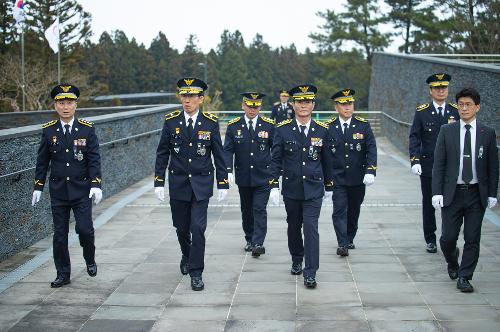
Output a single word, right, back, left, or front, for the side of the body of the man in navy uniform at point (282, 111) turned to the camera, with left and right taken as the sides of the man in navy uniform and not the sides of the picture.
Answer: front

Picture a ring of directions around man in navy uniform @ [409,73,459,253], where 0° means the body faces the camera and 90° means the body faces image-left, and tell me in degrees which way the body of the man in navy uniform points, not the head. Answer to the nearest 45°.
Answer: approximately 0°

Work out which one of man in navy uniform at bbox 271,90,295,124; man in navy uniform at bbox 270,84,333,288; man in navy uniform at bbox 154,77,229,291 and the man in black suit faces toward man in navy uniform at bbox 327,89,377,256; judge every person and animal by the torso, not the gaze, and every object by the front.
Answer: man in navy uniform at bbox 271,90,295,124

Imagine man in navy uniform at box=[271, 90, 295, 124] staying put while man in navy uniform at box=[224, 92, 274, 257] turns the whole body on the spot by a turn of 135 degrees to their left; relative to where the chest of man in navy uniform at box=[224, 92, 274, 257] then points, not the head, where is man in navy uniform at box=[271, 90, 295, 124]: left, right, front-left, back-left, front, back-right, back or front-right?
front-left

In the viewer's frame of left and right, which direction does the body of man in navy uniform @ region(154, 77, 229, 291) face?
facing the viewer

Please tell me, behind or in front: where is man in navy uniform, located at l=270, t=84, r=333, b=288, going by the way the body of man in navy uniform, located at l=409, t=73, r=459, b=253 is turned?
in front

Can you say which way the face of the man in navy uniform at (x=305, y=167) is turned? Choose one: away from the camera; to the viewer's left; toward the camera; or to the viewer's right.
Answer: toward the camera

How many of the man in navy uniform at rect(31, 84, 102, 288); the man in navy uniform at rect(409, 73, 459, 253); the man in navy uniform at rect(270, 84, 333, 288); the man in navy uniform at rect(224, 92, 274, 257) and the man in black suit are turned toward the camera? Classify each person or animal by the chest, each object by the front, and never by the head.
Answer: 5

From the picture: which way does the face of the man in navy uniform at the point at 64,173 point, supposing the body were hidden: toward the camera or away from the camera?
toward the camera

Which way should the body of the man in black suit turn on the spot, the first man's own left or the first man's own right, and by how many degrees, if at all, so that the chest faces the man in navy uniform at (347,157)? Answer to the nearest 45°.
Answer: approximately 135° to the first man's own right

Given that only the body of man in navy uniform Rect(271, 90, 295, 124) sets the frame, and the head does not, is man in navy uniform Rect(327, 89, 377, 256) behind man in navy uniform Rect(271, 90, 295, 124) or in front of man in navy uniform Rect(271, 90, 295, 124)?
in front

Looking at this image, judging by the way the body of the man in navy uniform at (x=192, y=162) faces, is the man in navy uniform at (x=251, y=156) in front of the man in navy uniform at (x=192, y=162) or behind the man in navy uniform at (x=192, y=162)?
behind

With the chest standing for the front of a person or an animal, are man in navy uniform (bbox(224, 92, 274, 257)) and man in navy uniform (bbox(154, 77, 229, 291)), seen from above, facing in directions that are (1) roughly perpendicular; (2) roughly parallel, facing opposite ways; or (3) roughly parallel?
roughly parallel

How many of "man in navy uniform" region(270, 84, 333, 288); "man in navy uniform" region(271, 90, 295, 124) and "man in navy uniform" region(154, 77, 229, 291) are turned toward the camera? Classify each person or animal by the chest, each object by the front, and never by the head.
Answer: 3

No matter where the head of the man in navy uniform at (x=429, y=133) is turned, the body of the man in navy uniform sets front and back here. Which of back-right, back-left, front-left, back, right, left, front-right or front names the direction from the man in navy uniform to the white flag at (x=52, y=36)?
back-right

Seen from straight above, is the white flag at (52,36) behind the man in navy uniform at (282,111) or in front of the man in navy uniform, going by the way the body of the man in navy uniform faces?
behind

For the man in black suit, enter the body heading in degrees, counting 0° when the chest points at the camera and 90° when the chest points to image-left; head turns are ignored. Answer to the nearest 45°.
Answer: approximately 0°
